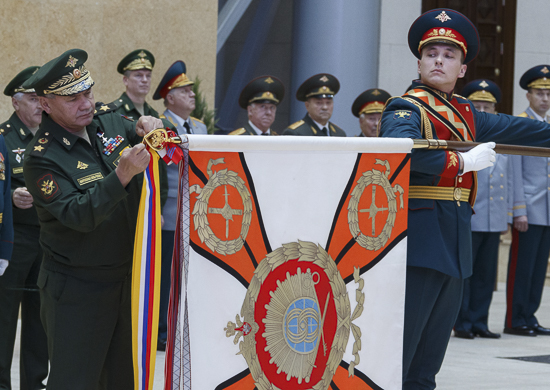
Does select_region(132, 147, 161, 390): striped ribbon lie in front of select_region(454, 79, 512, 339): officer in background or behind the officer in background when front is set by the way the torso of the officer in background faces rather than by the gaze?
in front

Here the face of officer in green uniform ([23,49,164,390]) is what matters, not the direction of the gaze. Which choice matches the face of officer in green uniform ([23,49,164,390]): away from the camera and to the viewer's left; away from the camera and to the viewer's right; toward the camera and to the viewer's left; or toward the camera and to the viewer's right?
toward the camera and to the viewer's right

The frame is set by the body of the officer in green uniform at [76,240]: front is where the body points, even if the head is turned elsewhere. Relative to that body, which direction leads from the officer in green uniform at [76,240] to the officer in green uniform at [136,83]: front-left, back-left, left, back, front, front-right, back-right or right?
back-left

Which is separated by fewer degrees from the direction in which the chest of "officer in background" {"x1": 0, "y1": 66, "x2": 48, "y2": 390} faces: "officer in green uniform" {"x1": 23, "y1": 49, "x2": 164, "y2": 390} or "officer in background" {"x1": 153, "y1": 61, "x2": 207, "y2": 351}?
the officer in green uniform

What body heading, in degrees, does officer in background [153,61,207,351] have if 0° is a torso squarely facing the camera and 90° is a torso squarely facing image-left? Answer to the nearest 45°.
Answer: approximately 315°

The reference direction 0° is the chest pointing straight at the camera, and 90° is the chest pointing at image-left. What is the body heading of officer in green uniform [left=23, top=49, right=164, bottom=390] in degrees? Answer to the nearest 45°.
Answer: approximately 315°

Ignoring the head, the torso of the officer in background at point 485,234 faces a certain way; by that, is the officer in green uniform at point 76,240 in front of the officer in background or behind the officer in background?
in front

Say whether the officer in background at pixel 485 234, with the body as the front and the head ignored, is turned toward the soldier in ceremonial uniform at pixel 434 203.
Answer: yes

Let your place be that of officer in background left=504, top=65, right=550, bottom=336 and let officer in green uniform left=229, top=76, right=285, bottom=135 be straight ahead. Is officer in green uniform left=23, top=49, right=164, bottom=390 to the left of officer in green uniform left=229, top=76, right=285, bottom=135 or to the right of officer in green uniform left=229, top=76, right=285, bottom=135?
left

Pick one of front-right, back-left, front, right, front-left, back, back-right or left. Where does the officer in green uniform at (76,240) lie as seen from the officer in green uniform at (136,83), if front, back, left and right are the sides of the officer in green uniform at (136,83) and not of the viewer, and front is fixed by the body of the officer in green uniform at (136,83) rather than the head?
front-right

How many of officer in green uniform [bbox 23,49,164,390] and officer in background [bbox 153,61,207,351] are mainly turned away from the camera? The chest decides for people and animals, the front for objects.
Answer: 0
